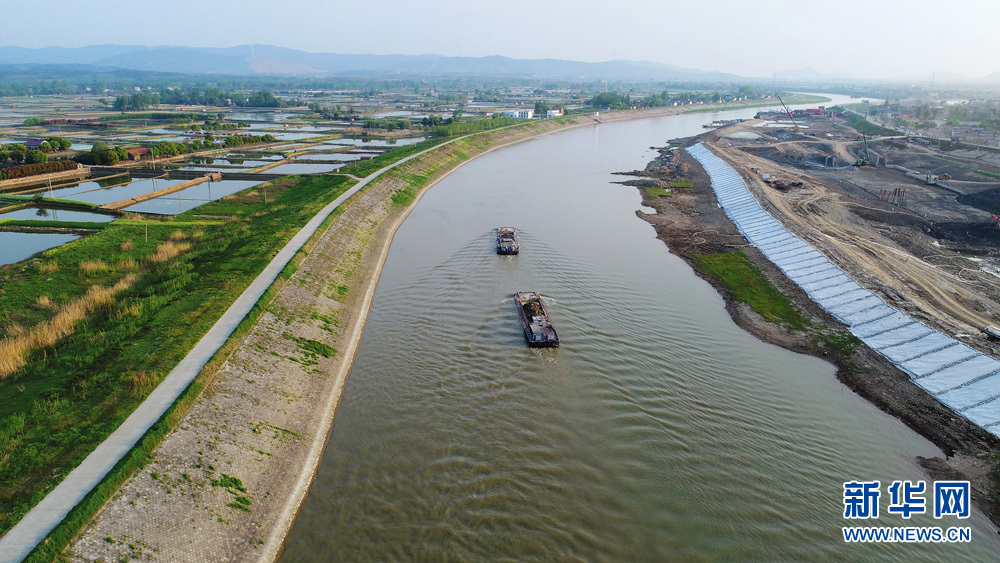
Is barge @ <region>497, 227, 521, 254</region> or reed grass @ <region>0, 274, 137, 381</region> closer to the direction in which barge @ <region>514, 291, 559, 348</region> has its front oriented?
the barge

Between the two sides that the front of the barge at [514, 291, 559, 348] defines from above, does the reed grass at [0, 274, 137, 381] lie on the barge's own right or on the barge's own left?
on the barge's own left

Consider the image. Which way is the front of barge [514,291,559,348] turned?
away from the camera

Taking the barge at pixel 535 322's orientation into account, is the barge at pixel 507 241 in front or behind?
in front
